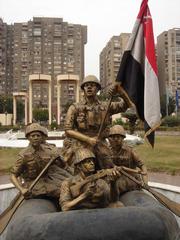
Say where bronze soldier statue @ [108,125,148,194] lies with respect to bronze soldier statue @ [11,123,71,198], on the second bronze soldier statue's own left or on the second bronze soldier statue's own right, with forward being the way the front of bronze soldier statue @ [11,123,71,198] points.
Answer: on the second bronze soldier statue's own left

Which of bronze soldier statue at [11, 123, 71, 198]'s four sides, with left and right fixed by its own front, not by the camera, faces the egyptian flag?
left

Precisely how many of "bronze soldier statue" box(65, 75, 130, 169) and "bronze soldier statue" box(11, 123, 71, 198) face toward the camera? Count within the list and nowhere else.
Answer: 2

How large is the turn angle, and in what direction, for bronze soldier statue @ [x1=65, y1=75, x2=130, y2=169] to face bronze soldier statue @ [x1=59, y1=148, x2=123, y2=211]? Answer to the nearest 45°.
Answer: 0° — it already faces it

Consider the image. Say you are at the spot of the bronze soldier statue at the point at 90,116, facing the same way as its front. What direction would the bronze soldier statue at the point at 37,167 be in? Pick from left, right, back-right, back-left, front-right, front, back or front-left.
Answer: right

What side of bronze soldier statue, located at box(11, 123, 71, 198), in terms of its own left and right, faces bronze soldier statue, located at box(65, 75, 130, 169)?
left

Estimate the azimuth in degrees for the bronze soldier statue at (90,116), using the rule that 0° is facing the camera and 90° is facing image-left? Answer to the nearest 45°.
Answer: approximately 0°
